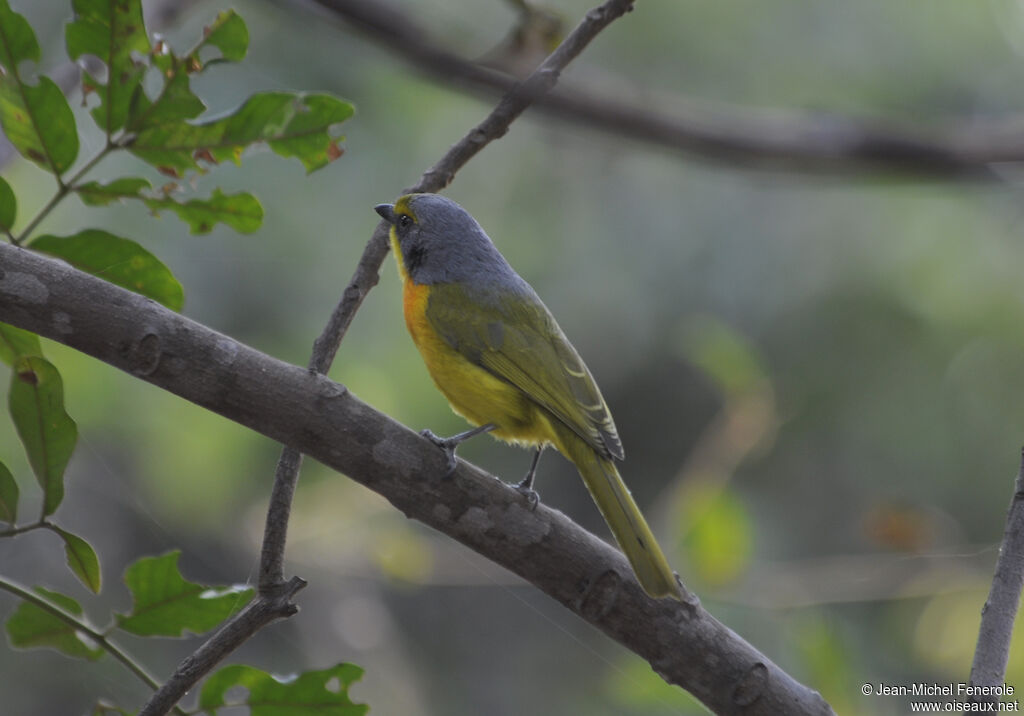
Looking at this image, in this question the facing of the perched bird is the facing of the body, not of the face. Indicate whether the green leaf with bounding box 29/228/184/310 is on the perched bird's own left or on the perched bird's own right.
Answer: on the perched bird's own left

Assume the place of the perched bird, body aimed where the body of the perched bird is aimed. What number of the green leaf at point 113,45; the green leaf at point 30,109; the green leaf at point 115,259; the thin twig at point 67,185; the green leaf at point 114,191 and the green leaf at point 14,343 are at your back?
0

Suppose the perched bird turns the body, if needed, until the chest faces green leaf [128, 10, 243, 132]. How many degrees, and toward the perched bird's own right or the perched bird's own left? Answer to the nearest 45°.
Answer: approximately 45° to the perched bird's own left

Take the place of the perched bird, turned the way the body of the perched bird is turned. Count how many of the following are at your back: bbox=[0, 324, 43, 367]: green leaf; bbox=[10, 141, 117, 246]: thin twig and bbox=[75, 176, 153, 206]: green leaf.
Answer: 0

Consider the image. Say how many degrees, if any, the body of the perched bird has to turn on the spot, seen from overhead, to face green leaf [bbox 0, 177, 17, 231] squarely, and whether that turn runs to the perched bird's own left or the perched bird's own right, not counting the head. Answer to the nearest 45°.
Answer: approximately 45° to the perched bird's own left

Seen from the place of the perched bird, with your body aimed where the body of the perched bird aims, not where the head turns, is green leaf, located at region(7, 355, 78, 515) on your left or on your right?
on your left

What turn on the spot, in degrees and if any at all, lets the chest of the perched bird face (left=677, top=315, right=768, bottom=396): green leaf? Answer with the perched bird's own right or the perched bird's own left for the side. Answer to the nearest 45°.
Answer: approximately 135° to the perched bird's own right

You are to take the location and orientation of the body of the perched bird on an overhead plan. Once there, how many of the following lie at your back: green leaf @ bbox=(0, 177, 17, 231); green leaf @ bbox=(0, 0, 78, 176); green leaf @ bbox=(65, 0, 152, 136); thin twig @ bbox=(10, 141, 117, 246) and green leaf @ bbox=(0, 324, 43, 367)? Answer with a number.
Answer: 0

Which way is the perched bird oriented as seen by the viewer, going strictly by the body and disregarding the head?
to the viewer's left
